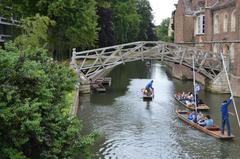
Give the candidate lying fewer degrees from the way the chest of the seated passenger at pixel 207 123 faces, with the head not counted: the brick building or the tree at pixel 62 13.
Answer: the tree
